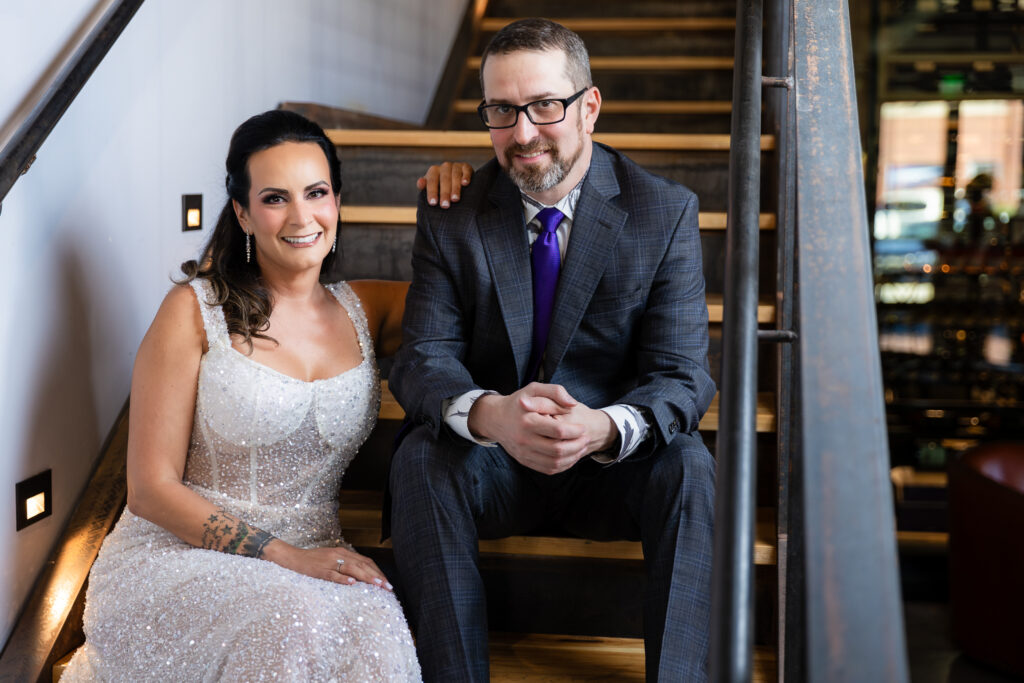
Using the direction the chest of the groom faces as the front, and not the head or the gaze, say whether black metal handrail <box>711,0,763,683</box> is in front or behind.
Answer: in front

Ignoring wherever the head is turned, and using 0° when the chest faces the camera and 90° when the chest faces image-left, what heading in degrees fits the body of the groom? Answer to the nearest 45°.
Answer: approximately 0°

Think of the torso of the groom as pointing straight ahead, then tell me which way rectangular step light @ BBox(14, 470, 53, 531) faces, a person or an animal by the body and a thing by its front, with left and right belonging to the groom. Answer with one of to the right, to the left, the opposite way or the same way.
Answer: to the left

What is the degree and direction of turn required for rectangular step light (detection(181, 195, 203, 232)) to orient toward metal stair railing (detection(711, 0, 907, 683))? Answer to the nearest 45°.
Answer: approximately 45° to its right

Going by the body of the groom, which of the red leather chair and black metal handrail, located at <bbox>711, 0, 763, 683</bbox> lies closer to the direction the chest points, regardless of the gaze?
the black metal handrail

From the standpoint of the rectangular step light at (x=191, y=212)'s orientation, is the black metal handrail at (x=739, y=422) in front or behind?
in front

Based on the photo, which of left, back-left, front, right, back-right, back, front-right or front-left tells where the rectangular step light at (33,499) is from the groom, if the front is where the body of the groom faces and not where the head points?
right

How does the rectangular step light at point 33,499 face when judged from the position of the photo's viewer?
facing the viewer and to the right of the viewer
